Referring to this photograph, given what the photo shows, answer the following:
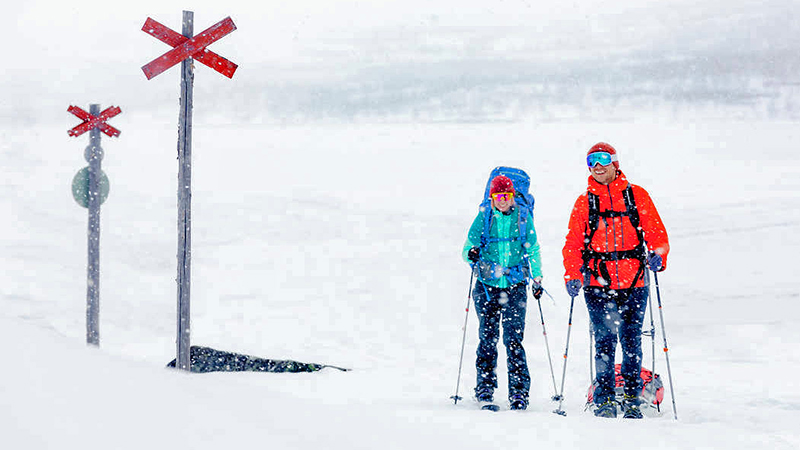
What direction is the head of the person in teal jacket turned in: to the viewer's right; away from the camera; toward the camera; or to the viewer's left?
toward the camera

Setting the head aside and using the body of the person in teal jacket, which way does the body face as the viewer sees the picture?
toward the camera

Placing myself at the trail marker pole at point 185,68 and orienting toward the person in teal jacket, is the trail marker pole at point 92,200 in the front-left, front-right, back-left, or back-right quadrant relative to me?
back-left

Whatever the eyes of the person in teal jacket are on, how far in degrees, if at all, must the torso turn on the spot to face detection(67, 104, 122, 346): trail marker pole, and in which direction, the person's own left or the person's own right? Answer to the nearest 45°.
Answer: approximately 135° to the person's own right

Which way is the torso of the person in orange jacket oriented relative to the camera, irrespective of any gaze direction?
toward the camera

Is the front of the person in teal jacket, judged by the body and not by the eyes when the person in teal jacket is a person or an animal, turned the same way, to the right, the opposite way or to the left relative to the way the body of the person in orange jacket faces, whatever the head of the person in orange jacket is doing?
the same way

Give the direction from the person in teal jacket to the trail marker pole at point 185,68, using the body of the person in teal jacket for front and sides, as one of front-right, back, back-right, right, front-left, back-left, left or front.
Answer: right

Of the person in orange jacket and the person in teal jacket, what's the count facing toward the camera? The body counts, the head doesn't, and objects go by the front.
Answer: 2

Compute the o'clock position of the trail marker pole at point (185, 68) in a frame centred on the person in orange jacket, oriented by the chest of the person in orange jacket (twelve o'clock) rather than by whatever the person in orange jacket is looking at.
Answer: The trail marker pole is roughly at 3 o'clock from the person in orange jacket.

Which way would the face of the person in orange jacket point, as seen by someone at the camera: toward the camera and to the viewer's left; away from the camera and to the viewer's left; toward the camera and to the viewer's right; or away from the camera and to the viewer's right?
toward the camera and to the viewer's left

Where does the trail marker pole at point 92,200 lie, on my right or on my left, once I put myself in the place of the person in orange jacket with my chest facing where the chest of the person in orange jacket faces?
on my right
